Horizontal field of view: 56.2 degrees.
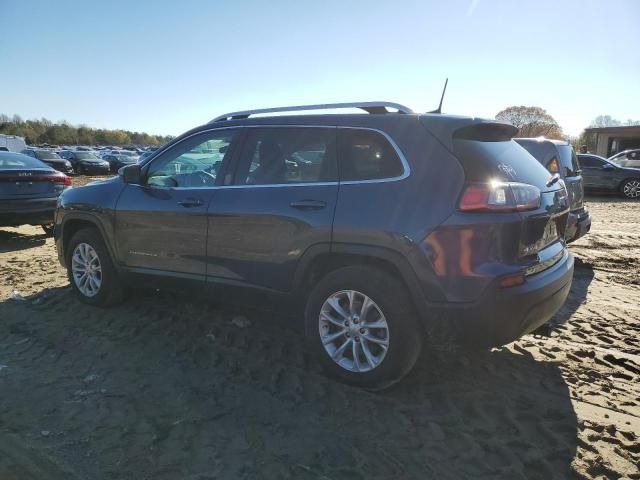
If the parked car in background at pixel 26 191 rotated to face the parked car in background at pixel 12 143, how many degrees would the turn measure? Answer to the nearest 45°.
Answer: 0° — it already faces it

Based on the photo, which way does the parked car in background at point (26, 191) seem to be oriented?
away from the camera

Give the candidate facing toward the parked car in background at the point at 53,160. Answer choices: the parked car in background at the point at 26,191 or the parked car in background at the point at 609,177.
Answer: the parked car in background at the point at 26,191

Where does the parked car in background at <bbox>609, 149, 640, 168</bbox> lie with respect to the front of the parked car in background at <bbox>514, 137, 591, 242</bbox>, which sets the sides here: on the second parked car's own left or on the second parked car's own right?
on the second parked car's own right

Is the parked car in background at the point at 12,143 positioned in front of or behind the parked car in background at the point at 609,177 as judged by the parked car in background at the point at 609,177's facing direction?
behind

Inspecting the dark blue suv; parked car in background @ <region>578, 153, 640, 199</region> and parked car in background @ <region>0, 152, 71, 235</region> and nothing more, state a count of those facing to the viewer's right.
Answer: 1

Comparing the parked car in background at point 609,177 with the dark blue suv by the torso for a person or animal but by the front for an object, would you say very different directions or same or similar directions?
very different directions

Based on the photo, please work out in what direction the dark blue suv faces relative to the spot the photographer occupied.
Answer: facing away from the viewer and to the left of the viewer

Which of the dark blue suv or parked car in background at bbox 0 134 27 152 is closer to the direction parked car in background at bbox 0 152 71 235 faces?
the parked car in background

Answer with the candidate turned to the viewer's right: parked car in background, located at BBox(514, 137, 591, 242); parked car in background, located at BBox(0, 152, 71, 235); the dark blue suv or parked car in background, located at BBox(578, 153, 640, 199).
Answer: parked car in background, located at BBox(578, 153, 640, 199)

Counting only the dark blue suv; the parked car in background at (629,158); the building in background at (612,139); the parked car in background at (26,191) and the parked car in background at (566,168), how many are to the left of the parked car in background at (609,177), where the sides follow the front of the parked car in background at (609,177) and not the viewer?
2

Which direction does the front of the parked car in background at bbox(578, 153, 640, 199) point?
to the viewer's right

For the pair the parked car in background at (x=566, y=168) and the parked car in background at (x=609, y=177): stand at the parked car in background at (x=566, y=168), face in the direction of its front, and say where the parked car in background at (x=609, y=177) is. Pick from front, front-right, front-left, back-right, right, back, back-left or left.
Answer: front-right

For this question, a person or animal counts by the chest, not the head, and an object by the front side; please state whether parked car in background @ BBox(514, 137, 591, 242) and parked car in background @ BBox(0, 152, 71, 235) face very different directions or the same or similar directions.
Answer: same or similar directions

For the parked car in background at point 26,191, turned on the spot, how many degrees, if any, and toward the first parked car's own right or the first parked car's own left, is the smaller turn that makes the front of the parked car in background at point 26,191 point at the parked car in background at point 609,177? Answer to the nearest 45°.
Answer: approximately 90° to the first parked car's own right

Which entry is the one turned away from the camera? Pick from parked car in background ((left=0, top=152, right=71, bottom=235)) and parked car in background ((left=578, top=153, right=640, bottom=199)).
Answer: parked car in background ((left=0, top=152, right=71, bottom=235))
